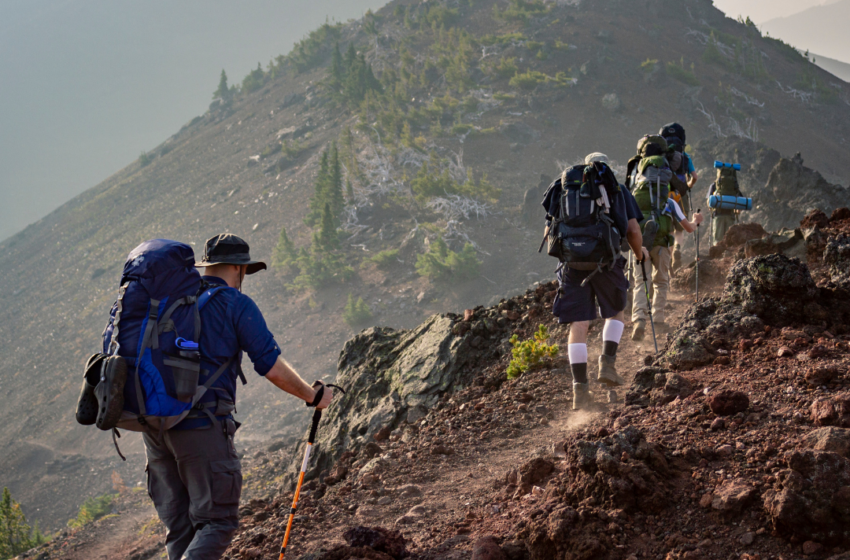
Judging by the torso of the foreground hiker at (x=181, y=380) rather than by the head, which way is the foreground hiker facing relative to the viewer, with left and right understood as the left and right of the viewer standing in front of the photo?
facing away from the viewer and to the right of the viewer

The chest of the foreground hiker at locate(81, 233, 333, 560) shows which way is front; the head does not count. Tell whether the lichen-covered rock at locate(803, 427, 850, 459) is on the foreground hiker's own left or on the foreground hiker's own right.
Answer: on the foreground hiker's own right

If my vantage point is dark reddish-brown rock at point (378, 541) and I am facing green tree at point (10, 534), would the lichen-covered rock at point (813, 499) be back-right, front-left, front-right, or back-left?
back-right
